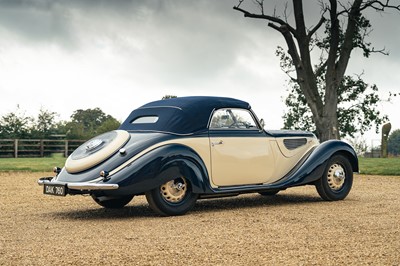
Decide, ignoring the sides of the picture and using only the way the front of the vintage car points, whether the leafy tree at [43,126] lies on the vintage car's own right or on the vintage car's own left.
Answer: on the vintage car's own left

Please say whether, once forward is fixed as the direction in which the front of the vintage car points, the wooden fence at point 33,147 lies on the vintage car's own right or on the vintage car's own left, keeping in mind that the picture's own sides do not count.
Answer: on the vintage car's own left

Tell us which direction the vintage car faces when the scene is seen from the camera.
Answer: facing away from the viewer and to the right of the viewer

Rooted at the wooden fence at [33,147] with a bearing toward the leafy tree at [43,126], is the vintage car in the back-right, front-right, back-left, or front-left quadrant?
back-right
